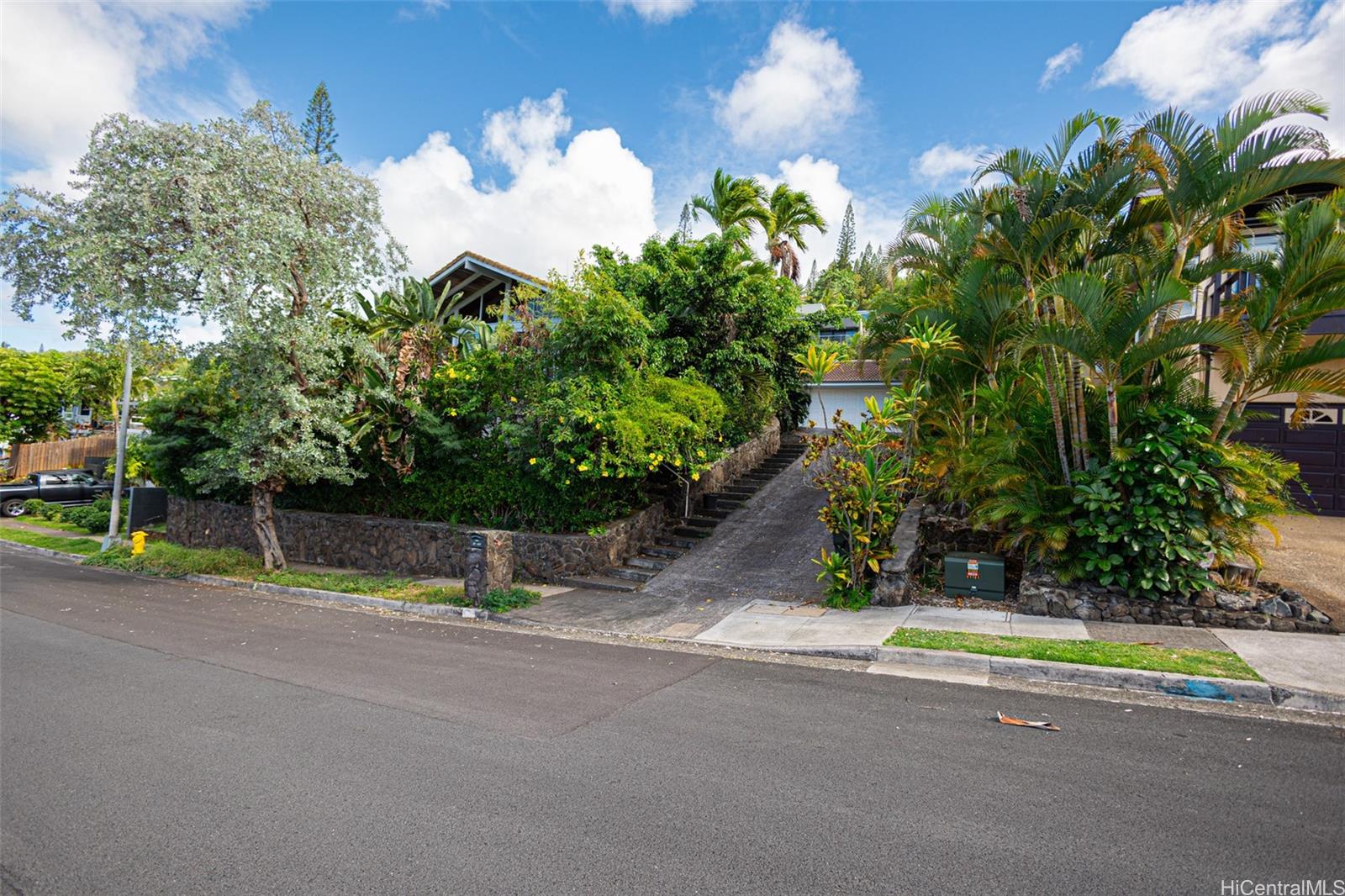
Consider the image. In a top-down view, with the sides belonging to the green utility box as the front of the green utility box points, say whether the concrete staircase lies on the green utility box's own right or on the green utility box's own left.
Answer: on the green utility box's own right

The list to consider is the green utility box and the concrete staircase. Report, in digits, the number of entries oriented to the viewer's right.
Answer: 0

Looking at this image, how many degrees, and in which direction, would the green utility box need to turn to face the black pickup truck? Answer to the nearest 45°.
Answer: approximately 90° to its right

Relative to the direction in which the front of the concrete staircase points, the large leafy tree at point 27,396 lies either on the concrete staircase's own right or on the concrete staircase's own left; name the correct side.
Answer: on the concrete staircase's own right

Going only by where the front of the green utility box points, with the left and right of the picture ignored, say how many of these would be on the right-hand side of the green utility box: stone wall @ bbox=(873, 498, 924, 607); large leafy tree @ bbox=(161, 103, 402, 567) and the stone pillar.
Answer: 3

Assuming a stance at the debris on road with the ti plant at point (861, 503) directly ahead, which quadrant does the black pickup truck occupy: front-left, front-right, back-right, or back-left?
front-left

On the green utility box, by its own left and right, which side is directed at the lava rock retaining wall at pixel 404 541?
right

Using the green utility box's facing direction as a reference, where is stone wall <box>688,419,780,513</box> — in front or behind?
behind

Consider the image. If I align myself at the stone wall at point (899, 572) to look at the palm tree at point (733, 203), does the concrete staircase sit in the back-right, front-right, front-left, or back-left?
front-left

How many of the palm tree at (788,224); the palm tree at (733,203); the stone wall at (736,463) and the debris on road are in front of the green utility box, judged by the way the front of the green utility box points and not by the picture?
1

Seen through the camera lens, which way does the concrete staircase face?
facing the viewer and to the left of the viewer

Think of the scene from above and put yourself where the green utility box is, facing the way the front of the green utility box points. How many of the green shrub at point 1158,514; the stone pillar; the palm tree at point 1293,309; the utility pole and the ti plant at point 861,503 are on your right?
3

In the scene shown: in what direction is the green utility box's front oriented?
toward the camera

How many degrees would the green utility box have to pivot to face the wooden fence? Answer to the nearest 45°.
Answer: approximately 90° to its right

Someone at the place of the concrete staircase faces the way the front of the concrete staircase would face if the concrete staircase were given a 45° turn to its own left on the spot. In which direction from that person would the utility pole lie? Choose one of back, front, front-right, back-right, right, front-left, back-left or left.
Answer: right

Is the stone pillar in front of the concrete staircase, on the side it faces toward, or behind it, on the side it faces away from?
in front

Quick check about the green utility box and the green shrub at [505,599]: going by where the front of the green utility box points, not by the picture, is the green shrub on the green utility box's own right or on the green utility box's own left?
on the green utility box's own right
